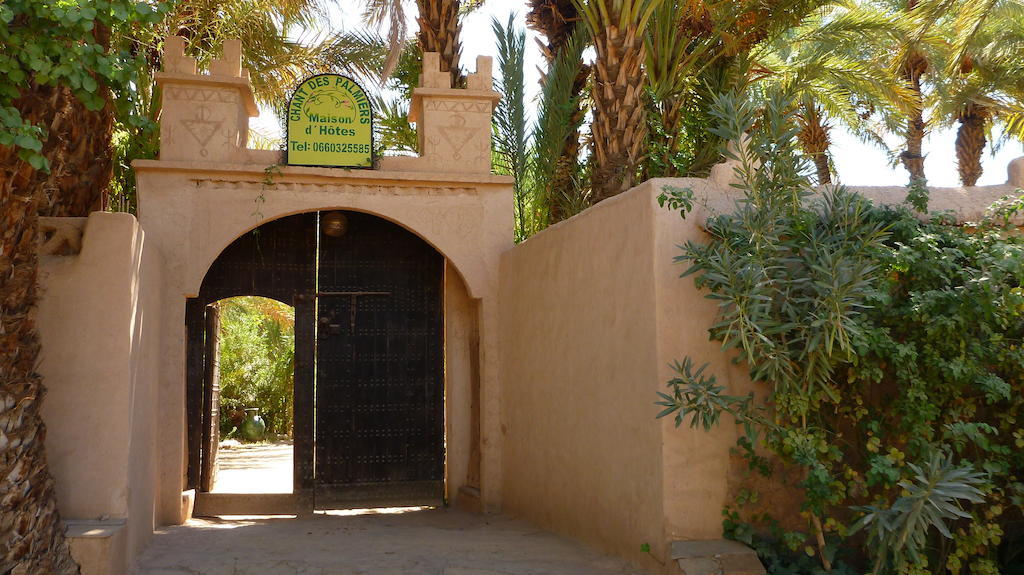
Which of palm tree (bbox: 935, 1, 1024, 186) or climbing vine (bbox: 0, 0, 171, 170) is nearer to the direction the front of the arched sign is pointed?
the climbing vine

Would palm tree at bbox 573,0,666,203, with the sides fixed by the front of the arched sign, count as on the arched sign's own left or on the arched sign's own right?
on the arched sign's own left

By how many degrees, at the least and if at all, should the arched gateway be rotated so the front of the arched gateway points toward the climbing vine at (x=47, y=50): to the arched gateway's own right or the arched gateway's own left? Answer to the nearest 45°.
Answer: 0° — it already faces it

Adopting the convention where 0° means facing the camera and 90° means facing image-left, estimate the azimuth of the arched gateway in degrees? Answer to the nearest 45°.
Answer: approximately 0°

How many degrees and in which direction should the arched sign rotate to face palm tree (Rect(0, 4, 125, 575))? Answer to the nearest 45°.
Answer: approximately 45° to its right

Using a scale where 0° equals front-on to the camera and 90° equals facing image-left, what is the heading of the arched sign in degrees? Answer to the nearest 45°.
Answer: approximately 0°

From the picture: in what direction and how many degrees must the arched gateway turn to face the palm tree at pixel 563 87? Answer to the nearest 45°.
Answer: approximately 135° to its left

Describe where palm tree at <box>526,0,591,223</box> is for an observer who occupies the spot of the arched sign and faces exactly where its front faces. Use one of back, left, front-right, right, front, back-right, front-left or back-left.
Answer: back-left

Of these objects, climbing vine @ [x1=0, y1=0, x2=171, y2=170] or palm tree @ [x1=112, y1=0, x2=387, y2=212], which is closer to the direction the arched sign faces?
the climbing vine

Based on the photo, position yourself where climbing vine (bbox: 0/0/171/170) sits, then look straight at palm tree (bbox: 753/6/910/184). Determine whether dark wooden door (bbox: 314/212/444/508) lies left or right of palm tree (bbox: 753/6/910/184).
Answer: left

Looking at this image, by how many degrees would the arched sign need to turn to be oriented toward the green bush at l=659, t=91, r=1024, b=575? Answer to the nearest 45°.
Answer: approximately 45° to its left

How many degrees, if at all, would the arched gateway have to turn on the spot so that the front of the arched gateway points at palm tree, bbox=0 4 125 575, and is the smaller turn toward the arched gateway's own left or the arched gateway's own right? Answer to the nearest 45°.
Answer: approximately 45° to the arched gateway's own right

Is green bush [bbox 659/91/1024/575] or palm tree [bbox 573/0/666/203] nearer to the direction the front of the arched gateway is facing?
the green bush
